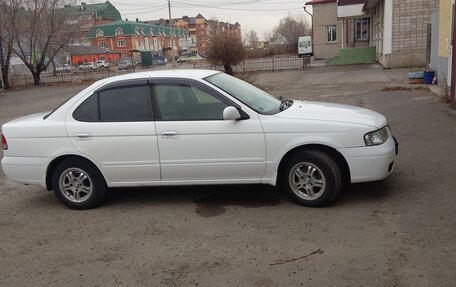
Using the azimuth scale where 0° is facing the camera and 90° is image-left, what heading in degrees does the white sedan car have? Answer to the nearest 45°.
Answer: approximately 270°

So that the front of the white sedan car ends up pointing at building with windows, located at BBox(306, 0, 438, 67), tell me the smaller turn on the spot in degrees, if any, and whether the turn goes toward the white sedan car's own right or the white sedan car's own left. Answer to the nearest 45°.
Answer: approximately 45° to the white sedan car's own left

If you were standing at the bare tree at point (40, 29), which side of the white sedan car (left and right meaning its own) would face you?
left

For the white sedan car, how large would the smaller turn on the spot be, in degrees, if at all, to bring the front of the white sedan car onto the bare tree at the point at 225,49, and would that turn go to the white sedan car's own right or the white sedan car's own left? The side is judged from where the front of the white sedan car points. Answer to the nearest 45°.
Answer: approximately 90° to the white sedan car's own left

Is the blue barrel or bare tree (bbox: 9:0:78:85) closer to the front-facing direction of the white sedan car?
the blue barrel

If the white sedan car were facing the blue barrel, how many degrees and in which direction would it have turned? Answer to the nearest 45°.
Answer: approximately 45° to its left

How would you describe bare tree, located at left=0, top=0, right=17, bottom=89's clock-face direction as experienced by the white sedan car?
The bare tree is roughly at 8 o'clock from the white sedan car.
